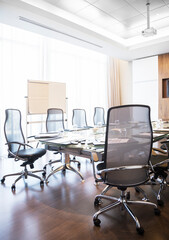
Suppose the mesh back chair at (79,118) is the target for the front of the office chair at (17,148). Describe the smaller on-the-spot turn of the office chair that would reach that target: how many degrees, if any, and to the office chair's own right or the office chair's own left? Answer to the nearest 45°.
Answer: approximately 90° to the office chair's own left

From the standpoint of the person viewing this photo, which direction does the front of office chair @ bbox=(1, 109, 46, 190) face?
facing the viewer and to the right of the viewer

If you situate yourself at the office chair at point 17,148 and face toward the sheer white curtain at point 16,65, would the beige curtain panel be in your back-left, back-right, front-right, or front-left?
front-right

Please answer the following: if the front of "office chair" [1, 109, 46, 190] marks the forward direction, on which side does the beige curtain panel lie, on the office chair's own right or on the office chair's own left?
on the office chair's own left

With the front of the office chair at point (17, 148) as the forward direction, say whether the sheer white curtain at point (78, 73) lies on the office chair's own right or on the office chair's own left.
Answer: on the office chair's own left

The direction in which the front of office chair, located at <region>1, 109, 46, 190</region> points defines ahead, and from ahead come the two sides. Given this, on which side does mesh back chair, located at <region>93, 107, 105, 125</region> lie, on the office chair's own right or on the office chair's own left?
on the office chair's own left

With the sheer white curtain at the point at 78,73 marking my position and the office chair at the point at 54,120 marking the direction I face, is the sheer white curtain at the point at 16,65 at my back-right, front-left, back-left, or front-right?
front-right

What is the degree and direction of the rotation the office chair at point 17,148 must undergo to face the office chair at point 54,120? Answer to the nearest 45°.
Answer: approximately 90° to its left

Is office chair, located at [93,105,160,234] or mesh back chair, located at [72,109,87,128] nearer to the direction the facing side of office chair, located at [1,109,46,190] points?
the office chair

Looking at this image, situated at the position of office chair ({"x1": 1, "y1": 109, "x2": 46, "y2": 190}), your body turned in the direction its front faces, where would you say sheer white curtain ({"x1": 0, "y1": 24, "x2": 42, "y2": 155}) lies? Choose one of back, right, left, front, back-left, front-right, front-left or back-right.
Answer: back-left
